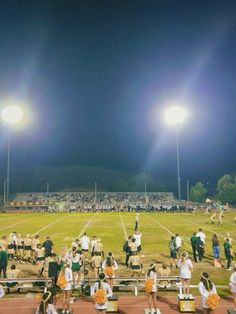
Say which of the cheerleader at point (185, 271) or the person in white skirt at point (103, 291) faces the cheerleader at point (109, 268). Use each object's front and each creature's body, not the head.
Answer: the person in white skirt

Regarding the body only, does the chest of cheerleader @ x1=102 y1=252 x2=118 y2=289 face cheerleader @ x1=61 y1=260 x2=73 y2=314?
no

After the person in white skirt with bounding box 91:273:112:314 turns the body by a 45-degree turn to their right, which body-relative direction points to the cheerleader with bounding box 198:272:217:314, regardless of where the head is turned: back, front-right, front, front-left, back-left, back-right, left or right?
front-right

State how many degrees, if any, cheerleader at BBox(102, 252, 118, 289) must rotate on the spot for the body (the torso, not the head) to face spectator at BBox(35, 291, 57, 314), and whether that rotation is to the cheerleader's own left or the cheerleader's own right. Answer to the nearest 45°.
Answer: approximately 180°

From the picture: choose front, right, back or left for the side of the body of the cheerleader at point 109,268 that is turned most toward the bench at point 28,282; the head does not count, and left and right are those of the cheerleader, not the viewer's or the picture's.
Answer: left

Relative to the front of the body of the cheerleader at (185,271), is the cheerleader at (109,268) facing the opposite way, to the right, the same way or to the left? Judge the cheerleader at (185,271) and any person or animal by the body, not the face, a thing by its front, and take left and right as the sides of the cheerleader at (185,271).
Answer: the same way

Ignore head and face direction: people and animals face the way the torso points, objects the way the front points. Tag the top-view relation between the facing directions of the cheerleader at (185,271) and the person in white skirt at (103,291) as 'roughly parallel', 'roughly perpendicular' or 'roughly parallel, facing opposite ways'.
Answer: roughly parallel

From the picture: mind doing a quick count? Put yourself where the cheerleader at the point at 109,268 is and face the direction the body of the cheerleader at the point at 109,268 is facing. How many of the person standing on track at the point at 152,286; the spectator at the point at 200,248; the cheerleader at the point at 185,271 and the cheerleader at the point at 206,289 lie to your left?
0

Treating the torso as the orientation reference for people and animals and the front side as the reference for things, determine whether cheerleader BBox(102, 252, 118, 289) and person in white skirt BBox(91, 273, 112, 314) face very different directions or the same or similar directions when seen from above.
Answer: same or similar directions

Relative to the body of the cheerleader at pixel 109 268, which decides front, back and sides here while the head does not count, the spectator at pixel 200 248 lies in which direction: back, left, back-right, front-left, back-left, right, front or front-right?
front-right

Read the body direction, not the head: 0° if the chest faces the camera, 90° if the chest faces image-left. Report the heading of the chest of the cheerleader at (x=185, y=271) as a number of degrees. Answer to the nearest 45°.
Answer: approximately 180°

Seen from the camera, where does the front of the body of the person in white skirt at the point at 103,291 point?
away from the camera

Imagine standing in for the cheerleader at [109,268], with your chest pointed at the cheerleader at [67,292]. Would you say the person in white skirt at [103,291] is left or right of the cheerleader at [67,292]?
left

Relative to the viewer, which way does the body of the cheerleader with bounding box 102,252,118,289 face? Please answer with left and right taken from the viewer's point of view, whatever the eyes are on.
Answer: facing away from the viewer

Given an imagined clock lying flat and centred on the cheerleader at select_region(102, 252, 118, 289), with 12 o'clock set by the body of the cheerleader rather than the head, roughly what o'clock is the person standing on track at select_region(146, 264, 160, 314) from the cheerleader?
The person standing on track is roughly at 5 o'clock from the cheerleader.

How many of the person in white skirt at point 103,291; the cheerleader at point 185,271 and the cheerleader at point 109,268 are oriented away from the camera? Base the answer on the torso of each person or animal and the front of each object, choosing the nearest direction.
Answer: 3
